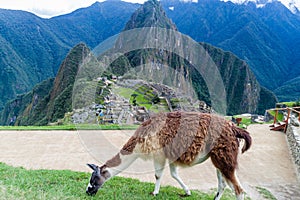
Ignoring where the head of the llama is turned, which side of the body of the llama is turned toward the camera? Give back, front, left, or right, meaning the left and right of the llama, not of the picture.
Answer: left
